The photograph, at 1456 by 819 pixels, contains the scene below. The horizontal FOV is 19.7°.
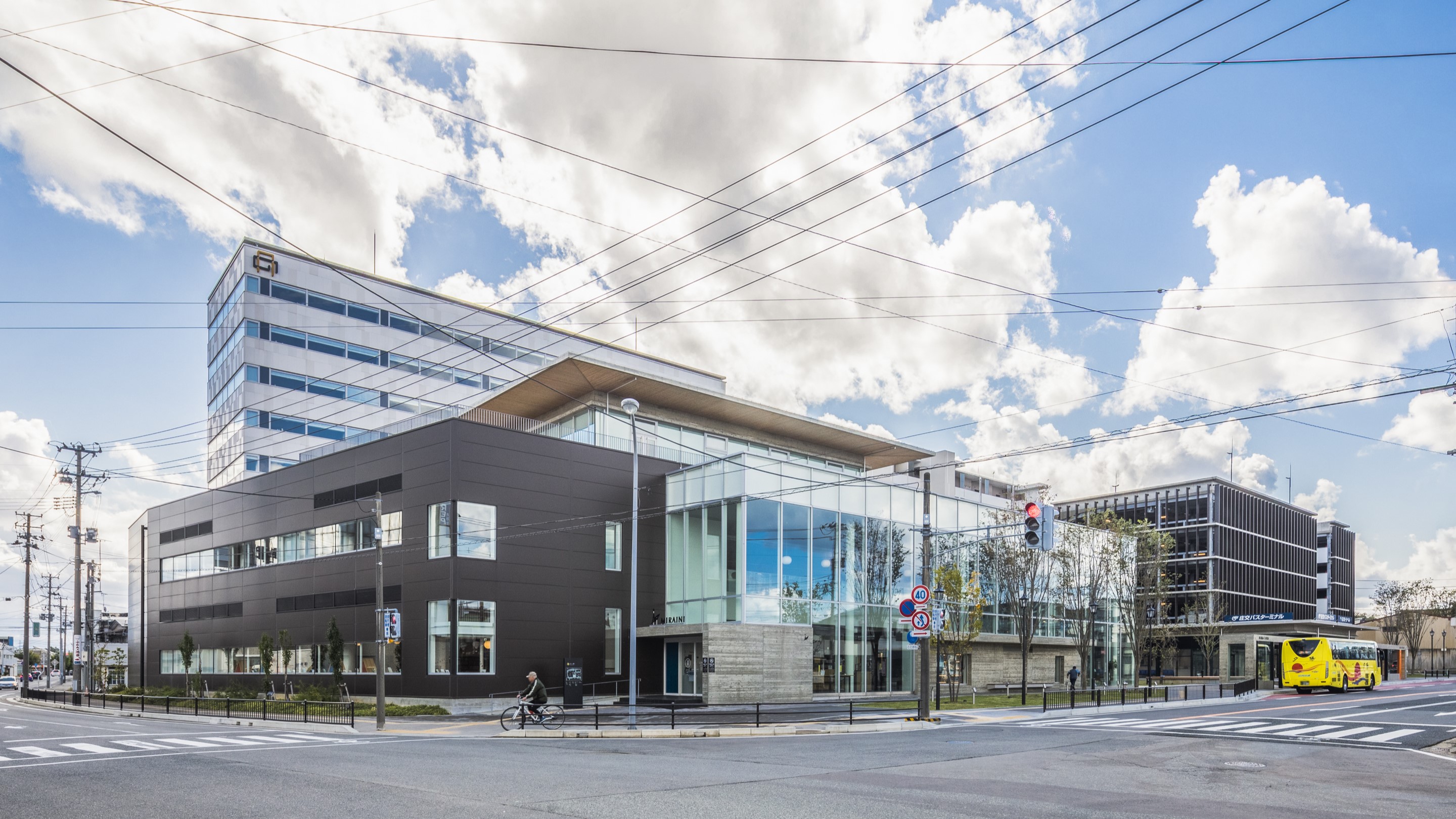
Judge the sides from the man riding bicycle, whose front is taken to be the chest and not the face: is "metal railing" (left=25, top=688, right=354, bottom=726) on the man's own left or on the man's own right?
on the man's own right
